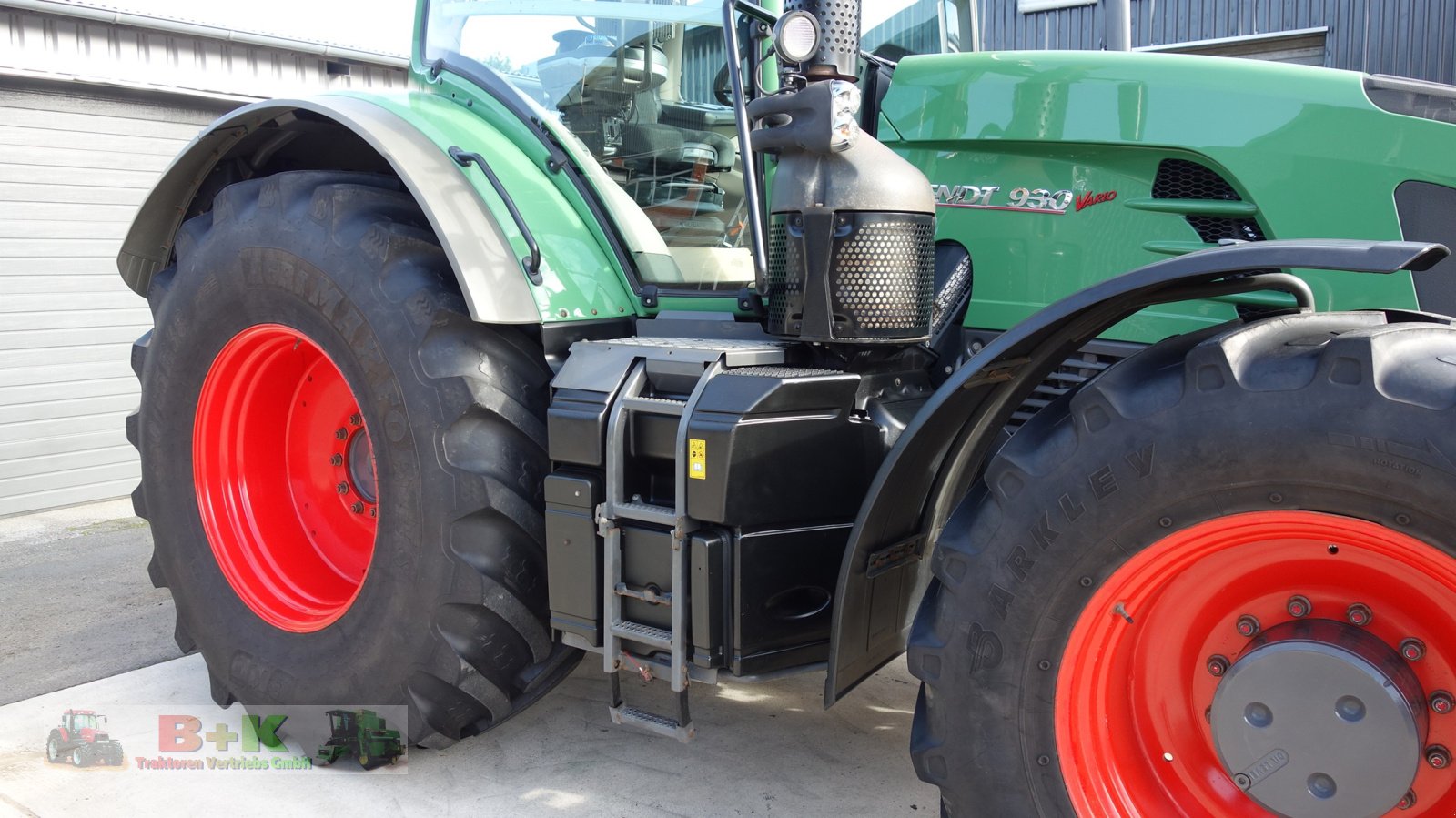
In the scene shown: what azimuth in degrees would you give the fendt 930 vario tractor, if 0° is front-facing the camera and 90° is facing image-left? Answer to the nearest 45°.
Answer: approximately 315°
